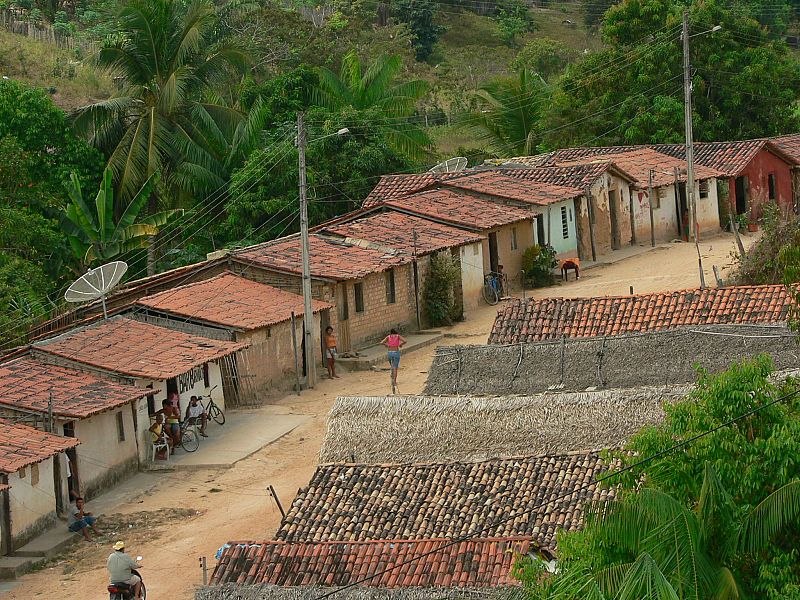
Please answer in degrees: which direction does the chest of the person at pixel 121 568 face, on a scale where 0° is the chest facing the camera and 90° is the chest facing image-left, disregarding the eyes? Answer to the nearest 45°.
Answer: approximately 225°

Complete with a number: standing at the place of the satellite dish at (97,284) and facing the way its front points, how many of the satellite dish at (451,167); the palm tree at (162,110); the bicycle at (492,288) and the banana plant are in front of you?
0

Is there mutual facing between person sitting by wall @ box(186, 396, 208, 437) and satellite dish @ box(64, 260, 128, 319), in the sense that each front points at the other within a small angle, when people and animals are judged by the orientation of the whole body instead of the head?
no

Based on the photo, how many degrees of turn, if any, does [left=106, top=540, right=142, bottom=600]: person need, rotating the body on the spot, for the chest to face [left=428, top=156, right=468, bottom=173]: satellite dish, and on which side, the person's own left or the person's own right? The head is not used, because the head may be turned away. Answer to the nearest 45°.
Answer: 0° — they already face it

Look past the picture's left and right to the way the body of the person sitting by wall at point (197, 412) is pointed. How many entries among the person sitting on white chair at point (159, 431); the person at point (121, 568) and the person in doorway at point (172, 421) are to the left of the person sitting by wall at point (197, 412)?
0

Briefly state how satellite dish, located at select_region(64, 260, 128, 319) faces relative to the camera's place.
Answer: facing the viewer and to the left of the viewer

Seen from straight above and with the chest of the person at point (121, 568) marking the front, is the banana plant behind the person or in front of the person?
in front

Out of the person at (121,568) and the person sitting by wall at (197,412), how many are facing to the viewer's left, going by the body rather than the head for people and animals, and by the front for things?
0

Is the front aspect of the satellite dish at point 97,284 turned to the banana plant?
no

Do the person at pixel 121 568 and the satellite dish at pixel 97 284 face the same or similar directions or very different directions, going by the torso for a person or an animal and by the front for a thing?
very different directions

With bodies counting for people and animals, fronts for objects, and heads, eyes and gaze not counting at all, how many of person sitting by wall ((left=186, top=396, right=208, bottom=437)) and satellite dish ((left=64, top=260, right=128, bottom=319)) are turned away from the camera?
0

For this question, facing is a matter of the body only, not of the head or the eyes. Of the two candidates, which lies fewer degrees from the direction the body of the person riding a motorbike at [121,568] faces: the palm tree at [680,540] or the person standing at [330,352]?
the person standing
